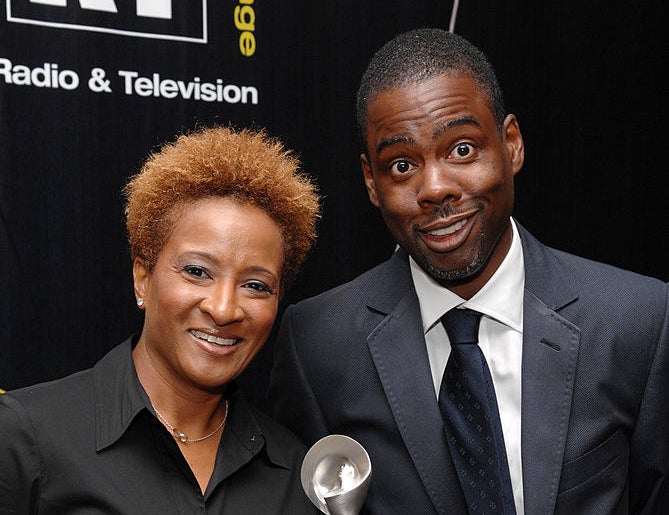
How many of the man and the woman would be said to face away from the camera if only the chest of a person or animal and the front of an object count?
0

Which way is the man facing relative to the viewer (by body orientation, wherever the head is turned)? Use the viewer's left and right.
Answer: facing the viewer

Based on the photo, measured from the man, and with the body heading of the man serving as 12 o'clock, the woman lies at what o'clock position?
The woman is roughly at 2 o'clock from the man.

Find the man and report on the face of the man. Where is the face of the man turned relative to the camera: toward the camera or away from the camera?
toward the camera

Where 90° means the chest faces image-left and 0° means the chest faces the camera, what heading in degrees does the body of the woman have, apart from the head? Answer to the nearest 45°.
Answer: approximately 315°

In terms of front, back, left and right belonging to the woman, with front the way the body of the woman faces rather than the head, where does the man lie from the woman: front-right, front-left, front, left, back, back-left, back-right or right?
front-left
